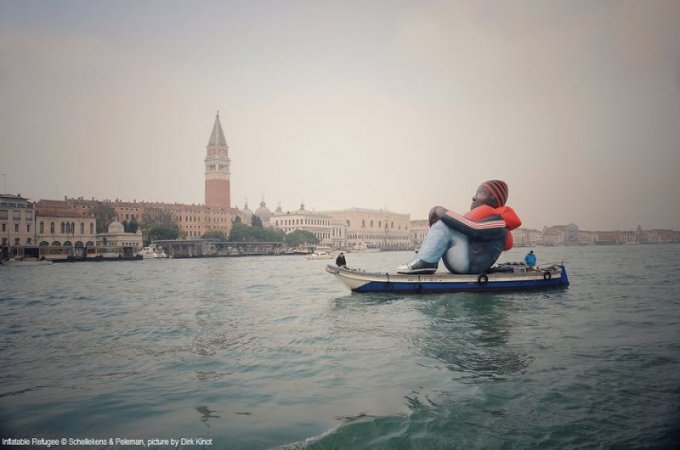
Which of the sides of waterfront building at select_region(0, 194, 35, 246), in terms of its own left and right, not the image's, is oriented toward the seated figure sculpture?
front

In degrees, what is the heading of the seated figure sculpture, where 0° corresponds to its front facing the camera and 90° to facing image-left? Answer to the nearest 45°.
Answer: approximately 90°

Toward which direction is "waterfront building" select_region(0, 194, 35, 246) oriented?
toward the camera

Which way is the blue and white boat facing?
to the viewer's left

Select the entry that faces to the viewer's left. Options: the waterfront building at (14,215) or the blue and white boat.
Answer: the blue and white boat

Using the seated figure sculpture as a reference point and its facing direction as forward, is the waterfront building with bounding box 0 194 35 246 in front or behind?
in front

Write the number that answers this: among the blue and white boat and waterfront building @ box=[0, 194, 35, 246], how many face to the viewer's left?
1
